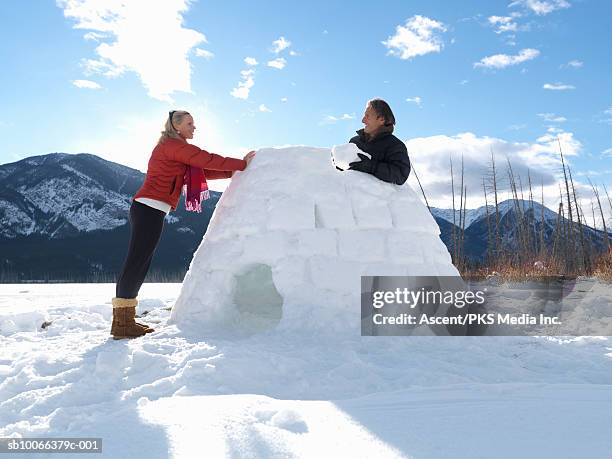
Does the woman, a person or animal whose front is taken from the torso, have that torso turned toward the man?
yes

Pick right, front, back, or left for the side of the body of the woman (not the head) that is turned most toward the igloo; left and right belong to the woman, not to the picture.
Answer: front

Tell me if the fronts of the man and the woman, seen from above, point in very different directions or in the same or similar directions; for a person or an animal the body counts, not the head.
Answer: very different directions

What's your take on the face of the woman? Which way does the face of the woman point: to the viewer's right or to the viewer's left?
to the viewer's right

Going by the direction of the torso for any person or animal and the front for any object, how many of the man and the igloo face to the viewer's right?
0

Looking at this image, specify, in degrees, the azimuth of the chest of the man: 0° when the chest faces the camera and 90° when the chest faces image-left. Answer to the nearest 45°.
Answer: approximately 90°

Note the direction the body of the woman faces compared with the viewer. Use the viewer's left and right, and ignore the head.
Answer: facing to the right of the viewer

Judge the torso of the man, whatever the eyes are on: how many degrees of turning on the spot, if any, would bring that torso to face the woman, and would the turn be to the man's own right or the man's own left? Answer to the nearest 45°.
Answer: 0° — they already face them

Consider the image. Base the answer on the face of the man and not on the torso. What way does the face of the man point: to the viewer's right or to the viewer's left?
to the viewer's left
